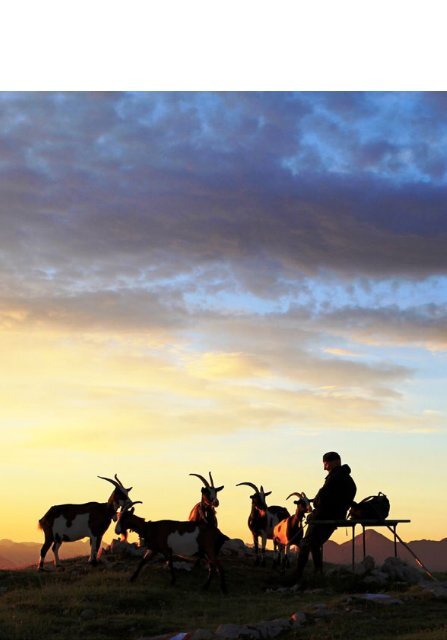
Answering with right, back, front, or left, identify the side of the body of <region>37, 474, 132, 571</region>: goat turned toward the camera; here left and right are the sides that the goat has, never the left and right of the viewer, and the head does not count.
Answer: right

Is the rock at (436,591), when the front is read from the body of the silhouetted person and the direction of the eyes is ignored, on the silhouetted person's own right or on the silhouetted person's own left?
on the silhouetted person's own left

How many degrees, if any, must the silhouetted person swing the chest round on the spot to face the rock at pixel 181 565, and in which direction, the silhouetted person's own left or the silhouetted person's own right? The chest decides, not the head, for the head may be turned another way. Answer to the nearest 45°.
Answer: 0° — they already face it

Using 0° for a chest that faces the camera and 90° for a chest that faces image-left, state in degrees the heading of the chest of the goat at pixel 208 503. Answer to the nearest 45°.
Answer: approximately 315°

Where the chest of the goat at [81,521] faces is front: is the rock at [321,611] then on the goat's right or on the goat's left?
on the goat's right

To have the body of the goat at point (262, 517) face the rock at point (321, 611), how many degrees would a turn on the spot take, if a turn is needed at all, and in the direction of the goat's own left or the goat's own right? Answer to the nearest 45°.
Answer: approximately 45° to the goat's own left

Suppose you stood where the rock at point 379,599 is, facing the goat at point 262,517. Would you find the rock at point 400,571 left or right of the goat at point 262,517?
right

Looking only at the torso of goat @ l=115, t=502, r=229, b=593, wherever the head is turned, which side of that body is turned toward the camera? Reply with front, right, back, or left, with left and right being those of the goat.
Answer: left

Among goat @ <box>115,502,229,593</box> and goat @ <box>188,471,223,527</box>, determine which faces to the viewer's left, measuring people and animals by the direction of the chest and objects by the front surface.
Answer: goat @ <box>115,502,229,593</box>

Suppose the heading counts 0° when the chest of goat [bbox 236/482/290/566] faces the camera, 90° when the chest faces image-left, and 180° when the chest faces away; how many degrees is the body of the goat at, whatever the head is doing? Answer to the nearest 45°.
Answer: approximately 45°

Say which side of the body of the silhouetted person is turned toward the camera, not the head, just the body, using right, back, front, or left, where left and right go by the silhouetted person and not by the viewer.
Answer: left

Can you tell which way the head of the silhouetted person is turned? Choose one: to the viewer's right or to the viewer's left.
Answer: to the viewer's left
